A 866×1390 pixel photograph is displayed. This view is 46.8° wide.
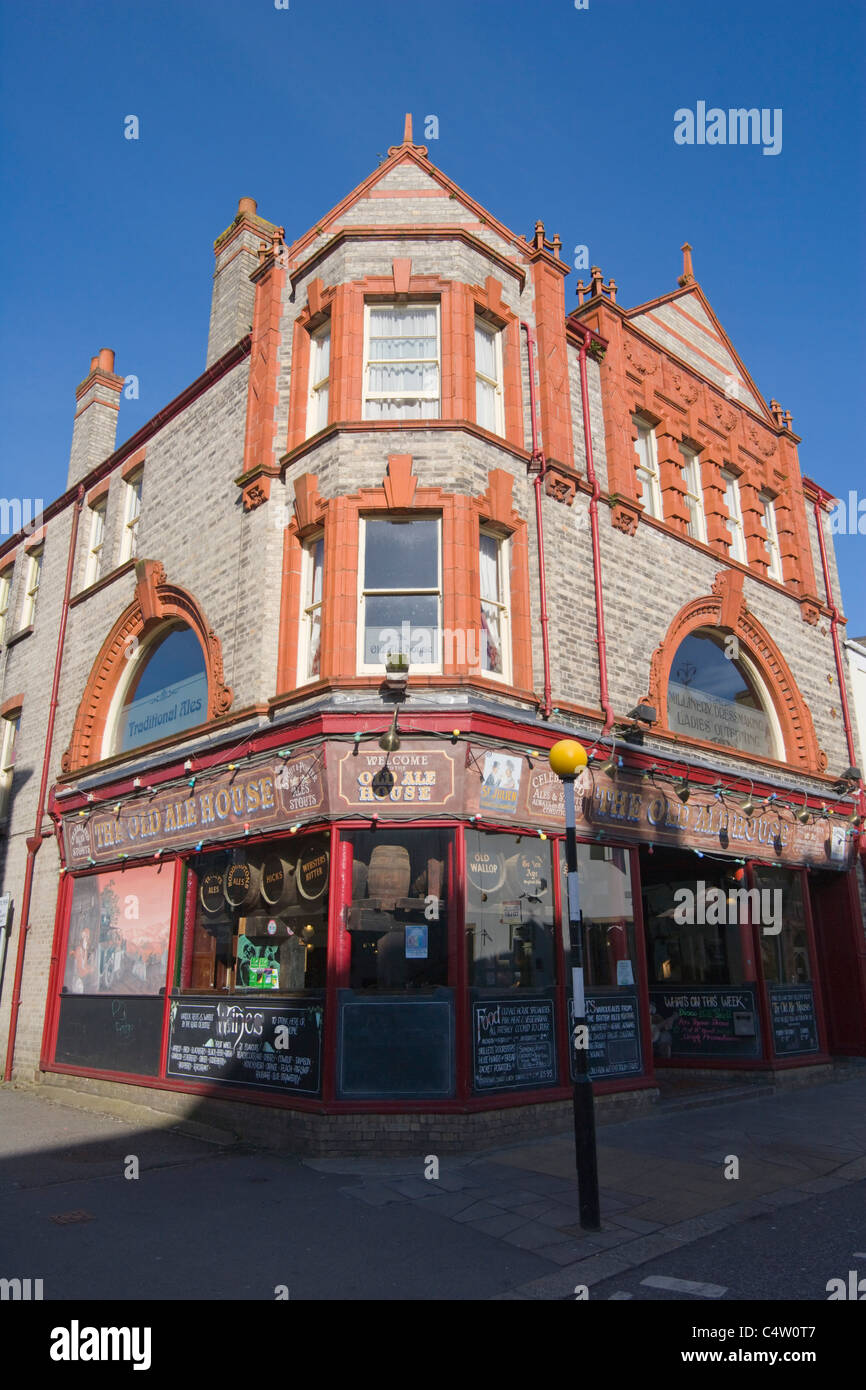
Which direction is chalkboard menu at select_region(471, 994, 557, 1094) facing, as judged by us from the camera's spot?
facing the viewer and to the right of the viewer

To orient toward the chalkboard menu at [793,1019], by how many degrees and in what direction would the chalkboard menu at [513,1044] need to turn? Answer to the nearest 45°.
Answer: approximately 90° to its left

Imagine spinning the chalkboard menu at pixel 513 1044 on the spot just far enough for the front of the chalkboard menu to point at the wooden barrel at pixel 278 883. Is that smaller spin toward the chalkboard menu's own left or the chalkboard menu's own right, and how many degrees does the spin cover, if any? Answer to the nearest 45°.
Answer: approximately 135° to the chalkboard menu's own right

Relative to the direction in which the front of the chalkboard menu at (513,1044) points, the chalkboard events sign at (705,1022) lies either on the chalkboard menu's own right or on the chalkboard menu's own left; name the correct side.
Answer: on the chalkboard menu's own left

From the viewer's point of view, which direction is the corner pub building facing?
toward the camera

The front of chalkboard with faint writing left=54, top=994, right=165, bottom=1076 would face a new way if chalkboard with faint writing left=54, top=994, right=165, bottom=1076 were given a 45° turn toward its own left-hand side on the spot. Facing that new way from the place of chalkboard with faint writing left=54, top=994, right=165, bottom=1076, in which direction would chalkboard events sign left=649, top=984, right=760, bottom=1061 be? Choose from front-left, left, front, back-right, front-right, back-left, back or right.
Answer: left

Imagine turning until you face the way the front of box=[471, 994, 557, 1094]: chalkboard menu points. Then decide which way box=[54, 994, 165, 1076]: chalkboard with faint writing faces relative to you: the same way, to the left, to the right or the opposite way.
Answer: to the right

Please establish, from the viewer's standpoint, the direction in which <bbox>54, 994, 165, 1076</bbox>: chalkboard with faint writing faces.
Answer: facing the viewer and to the left of the viewer

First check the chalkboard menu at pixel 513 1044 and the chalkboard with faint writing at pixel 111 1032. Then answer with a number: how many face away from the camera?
0

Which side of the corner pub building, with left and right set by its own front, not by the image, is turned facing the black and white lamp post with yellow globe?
front

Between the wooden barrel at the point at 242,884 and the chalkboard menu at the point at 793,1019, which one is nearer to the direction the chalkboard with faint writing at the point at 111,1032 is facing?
the wooden barrel

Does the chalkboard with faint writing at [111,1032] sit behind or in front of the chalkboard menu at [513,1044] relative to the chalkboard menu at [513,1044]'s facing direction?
behind
